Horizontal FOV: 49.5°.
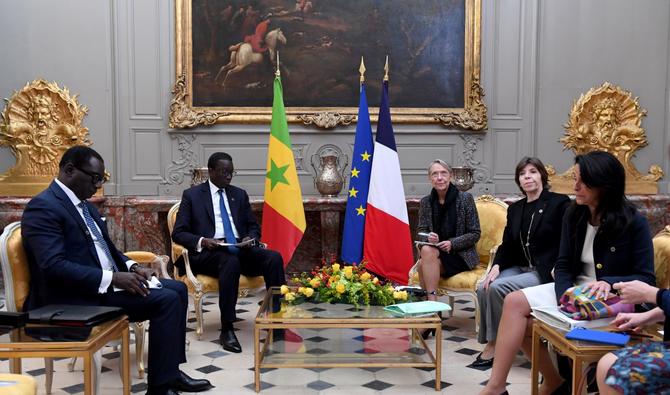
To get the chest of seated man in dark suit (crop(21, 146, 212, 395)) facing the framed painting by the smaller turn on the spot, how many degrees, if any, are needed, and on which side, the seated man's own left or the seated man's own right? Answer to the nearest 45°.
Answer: approximately 45° to the seated man's own left

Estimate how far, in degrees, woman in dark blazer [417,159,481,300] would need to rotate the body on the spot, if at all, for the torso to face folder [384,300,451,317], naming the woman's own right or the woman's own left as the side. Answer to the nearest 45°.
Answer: approximately 45° to the woman's own left

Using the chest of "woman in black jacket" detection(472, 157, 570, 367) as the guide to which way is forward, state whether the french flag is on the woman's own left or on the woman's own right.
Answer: on the woman's own right

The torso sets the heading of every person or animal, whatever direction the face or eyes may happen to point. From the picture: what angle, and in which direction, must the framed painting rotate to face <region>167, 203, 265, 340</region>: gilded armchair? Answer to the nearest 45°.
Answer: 0° — it already faces it

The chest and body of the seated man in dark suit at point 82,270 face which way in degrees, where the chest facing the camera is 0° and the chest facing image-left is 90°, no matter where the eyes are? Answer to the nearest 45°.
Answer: approximately 270°

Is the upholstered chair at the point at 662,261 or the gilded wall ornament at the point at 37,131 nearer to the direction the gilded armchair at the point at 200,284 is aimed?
the upholstered chair

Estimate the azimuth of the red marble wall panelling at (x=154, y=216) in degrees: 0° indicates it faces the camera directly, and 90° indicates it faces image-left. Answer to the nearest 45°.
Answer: approximately 0°
